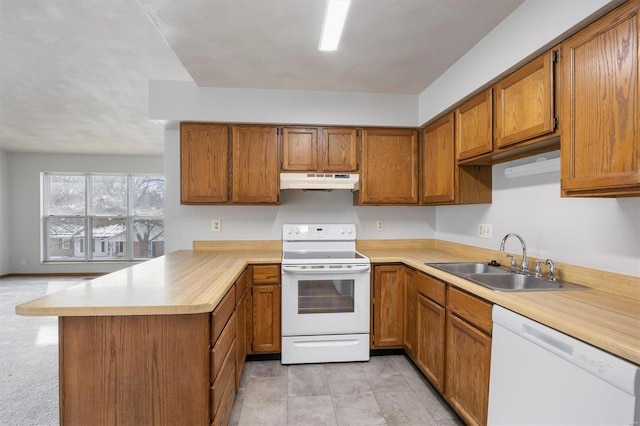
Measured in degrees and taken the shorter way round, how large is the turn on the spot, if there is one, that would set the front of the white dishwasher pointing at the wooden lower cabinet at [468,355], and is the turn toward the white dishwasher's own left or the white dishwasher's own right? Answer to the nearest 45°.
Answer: approximately 90° to the white dishwasher's own right

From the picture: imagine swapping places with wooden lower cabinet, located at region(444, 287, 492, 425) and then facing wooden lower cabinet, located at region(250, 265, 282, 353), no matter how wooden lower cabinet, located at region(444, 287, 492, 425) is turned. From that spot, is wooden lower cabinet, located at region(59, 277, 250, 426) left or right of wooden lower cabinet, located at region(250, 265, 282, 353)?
left

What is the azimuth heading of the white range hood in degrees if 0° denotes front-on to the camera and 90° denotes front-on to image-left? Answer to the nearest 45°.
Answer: approximately 0°

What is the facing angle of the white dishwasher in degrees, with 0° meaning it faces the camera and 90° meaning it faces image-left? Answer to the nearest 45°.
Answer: approximately 45°

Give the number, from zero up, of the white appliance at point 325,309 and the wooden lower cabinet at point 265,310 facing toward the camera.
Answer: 2

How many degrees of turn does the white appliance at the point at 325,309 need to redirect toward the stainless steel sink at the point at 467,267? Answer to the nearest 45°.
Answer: approximately 90° to its left

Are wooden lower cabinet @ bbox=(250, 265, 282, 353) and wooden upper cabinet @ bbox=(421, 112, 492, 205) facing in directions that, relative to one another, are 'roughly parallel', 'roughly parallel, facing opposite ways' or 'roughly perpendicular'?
roughly perpendicular
